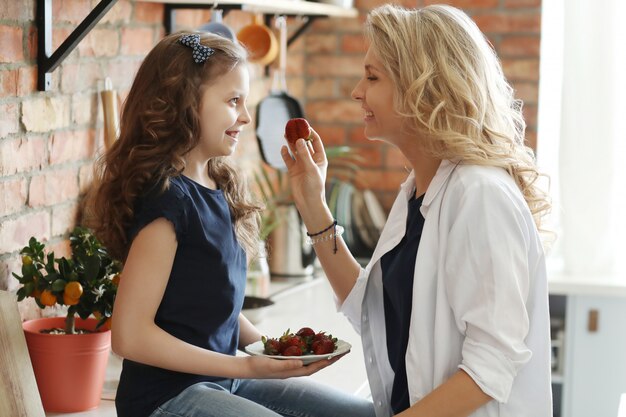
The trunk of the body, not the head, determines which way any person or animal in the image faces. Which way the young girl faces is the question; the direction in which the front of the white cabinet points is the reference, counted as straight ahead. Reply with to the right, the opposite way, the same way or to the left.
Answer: to the left

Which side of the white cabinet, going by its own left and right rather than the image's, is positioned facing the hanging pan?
right

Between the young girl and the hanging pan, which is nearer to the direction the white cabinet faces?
the young girl

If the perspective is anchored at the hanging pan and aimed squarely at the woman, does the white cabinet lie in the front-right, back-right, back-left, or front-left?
front-left

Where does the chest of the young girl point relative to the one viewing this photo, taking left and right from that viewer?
facing to the right of the viewer

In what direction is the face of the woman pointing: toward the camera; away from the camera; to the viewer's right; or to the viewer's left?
to the viewer's left

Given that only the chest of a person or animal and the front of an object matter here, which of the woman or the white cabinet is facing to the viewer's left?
the woman

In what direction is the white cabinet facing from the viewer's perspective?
toward the camera

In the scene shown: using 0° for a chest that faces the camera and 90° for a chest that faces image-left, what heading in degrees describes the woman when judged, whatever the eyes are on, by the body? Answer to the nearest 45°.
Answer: approximately 90°

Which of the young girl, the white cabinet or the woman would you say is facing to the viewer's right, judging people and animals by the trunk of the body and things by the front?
the young girl

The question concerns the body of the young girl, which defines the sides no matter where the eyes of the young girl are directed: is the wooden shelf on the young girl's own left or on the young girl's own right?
on the young girl's own left
